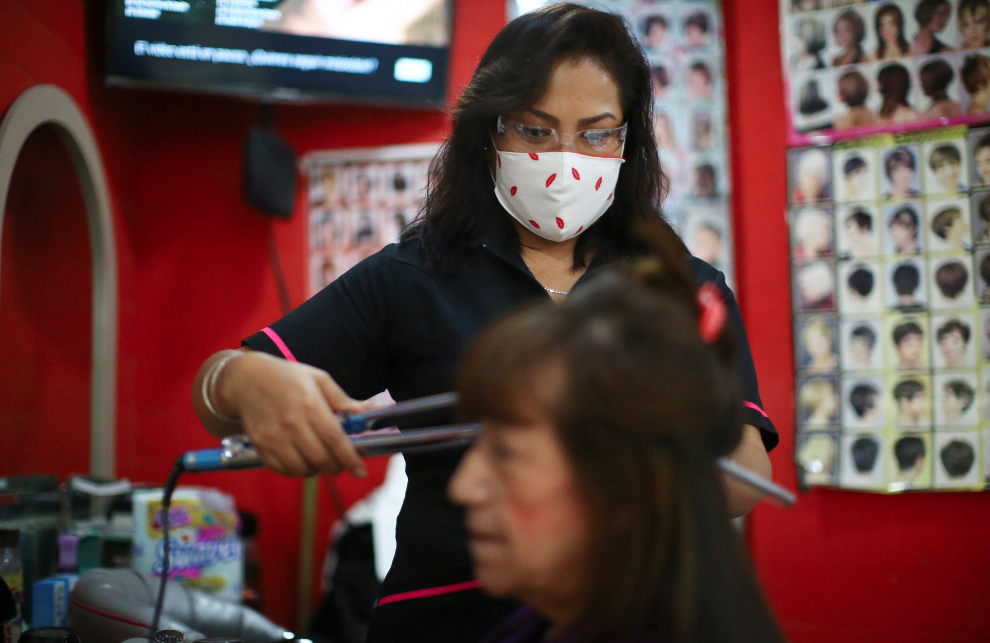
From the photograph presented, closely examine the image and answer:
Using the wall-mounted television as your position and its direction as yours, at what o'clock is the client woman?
The client woman is roughly at 12 o'clock from the wall-mounted television.

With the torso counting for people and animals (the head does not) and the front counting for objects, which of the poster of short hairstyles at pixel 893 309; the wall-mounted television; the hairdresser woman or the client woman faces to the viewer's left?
the client woman

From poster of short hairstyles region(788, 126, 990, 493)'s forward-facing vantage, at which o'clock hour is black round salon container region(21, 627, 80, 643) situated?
The black round salon container is roughly at 1 o'clock from the poster of short hairstyles.

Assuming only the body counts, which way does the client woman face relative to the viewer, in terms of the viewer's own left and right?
facing to the left of the viewer

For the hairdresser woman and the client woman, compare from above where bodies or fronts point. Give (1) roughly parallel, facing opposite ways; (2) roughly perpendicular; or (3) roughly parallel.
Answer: roughly perpendicular
